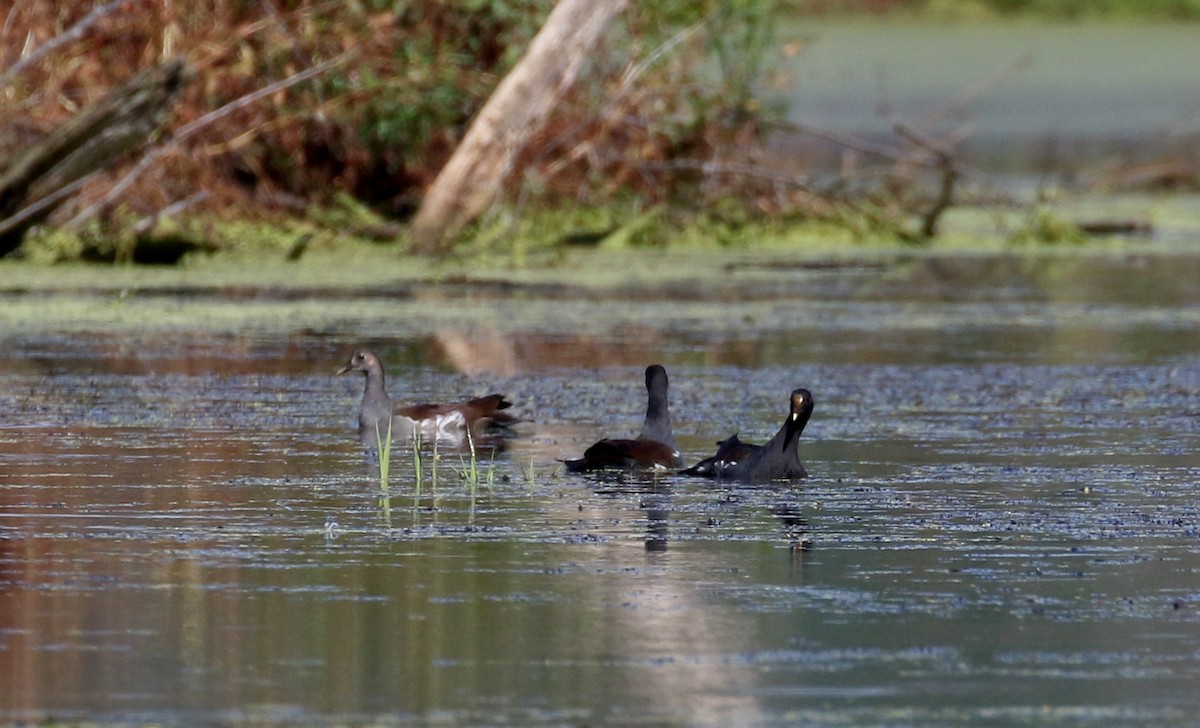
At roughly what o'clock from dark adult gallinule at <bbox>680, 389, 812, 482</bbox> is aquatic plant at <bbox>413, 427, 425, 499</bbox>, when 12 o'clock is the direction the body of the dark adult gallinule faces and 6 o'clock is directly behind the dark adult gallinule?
The aquatic plant is roughly at 6 o'clock from the dark adult gallinule.

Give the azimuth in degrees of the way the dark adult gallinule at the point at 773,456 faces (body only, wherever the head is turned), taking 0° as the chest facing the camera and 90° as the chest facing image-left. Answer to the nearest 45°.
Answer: approximately 270°

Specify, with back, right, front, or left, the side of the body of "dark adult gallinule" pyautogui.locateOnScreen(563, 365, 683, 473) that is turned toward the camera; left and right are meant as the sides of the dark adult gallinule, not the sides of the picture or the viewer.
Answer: right

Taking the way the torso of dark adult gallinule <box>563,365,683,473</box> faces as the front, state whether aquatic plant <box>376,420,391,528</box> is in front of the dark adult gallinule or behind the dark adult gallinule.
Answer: behind

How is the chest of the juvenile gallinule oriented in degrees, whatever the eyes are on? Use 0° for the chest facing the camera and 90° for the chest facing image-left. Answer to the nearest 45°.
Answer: approximately 90°

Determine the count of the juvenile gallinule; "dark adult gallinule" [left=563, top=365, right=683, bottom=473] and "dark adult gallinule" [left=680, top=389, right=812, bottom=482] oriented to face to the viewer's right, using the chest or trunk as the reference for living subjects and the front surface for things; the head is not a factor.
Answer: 2

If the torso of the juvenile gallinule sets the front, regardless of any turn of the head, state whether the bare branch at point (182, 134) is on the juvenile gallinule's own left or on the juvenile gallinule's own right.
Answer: on the juvenile gallinule's own right

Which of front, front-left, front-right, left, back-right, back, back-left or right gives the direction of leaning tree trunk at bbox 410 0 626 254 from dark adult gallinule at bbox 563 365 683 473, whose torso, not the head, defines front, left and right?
left

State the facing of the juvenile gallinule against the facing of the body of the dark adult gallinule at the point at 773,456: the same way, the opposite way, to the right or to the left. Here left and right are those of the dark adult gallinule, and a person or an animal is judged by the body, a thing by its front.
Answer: the opposite way

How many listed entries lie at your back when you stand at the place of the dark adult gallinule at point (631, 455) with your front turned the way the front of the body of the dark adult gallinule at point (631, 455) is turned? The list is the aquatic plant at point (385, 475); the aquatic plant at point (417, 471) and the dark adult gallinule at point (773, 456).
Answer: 2
